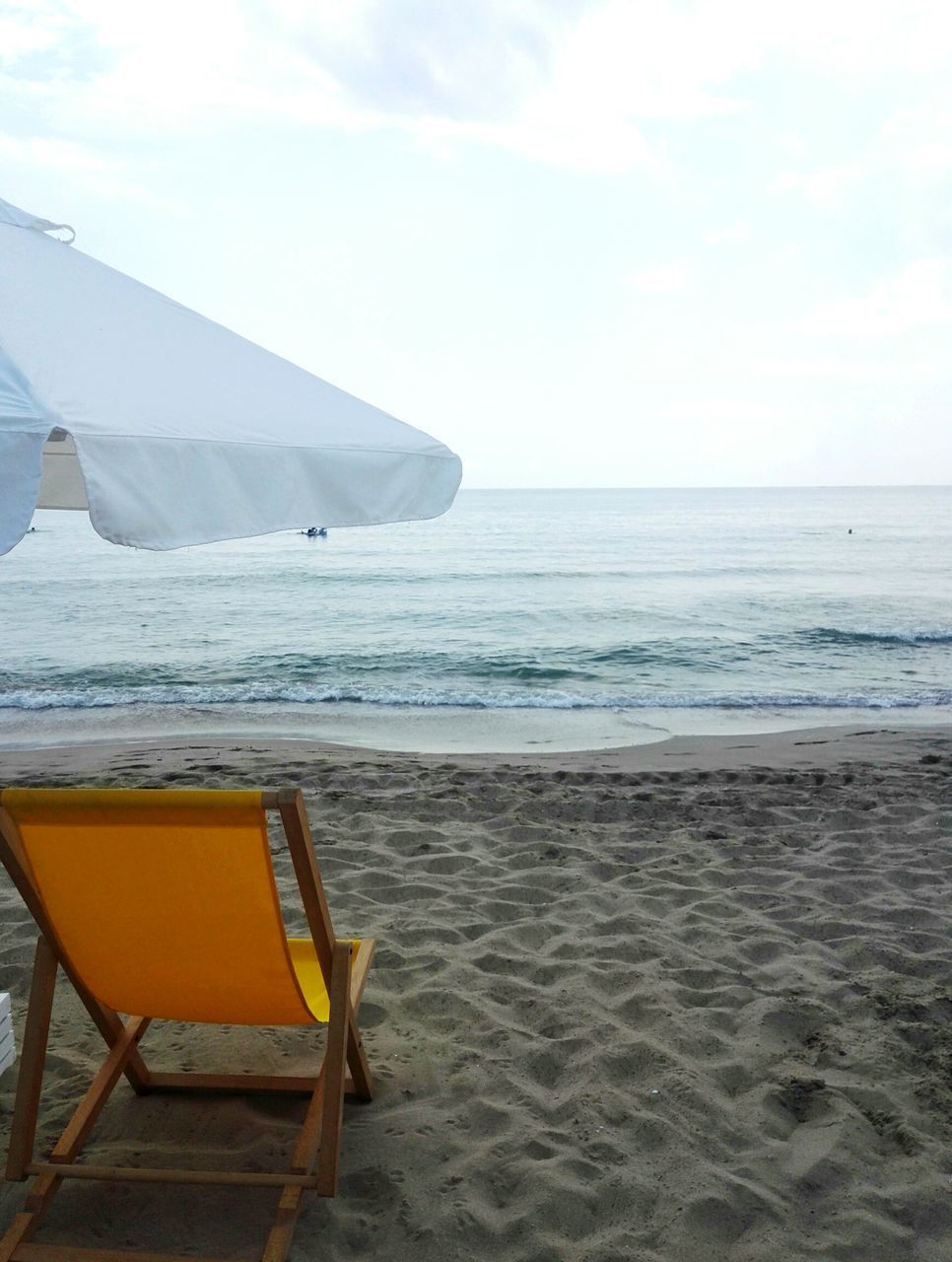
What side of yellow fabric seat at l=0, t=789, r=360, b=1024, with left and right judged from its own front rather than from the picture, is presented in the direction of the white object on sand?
left

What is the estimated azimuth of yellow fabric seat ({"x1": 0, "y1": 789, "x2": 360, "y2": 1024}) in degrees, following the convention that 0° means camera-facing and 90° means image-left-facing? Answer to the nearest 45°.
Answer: approximately 225°
